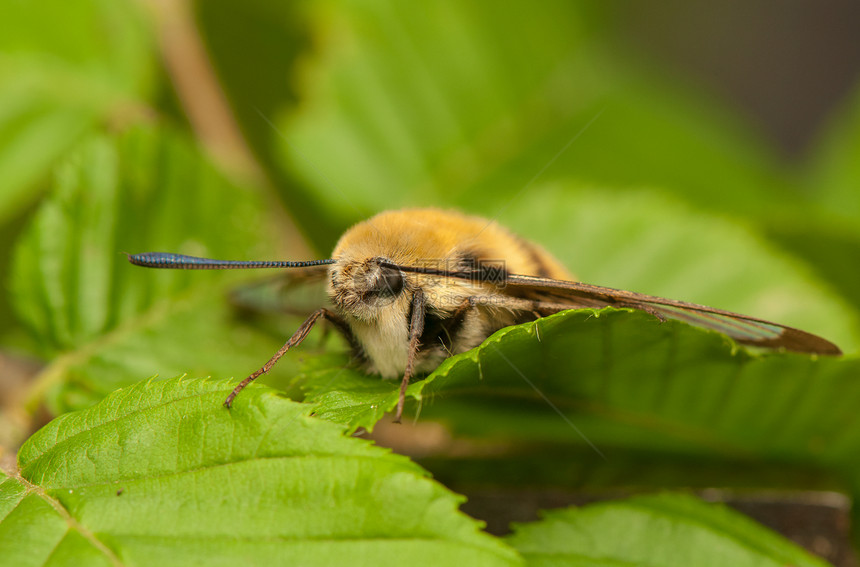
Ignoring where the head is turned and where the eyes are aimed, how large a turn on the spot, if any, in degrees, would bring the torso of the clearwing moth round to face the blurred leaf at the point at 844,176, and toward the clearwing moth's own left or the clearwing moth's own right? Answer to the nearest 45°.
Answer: approximately 180°

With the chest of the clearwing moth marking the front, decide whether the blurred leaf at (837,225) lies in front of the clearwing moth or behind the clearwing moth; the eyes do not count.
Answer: behind

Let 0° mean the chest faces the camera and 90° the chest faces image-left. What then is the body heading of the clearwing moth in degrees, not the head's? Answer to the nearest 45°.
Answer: approximately 45°

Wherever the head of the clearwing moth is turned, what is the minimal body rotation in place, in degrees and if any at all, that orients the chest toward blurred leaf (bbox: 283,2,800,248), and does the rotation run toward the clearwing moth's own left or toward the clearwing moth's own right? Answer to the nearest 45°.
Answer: approximately 135° to the clearwing moth's own right

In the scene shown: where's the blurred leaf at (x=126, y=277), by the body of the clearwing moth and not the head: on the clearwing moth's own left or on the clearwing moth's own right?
on the clearwing moth's own right

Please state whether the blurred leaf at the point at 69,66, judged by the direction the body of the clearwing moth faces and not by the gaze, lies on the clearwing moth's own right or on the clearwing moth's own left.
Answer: on the clearwing moth's own right

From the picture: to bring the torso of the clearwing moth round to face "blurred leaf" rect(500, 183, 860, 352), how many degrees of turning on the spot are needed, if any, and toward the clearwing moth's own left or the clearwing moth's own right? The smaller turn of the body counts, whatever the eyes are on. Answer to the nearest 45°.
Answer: approximately 180°
